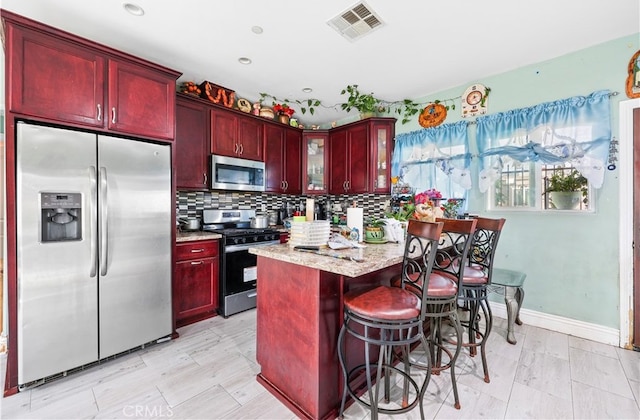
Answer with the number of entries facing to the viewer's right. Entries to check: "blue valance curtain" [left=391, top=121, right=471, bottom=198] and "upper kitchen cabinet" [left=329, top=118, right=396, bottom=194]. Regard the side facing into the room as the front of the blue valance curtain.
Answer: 0

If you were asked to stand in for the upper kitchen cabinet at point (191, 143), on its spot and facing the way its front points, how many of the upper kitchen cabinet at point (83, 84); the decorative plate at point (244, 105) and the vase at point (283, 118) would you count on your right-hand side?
1

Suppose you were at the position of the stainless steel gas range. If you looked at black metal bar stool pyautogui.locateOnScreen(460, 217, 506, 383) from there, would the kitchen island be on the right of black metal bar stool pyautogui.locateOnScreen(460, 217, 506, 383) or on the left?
right

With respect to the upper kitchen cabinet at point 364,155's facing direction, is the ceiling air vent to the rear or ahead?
ahead

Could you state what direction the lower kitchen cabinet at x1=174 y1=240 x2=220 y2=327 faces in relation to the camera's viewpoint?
facing the viewer and to the right of the viewer

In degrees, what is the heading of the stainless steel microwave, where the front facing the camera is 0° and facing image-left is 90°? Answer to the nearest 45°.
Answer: approximately 315°

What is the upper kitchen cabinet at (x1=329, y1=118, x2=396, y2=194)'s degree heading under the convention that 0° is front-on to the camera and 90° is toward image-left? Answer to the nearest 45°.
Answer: approximately 45°

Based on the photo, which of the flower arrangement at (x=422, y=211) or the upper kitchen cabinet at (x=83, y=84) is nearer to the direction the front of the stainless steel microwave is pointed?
the flower arrangement

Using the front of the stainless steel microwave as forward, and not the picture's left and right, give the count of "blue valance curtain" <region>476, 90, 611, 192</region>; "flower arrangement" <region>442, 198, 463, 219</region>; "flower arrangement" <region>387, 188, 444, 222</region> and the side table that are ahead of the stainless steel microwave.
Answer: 4

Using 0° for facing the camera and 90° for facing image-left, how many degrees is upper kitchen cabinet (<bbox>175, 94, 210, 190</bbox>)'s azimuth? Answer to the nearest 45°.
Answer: approximately 315°
